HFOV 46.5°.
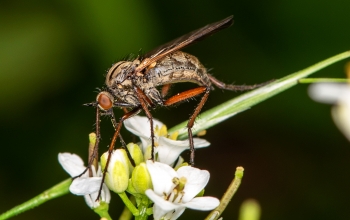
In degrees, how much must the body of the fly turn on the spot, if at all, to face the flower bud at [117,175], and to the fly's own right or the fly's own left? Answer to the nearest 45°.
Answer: approximately 45° to the fly's own left

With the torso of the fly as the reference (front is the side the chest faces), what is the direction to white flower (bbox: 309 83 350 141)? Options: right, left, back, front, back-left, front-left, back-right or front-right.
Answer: back-left

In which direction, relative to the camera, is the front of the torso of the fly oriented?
to the viewer's left

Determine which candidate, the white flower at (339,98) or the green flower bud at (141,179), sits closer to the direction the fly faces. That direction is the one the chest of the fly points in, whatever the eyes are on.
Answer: the green flower bud

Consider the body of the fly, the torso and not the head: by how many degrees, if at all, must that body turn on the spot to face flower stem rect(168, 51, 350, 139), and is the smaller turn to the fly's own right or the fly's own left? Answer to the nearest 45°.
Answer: approximately 135° to the fly's own left

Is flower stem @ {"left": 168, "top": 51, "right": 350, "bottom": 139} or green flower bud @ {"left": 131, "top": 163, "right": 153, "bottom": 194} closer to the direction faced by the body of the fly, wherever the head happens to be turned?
the green flower bud
